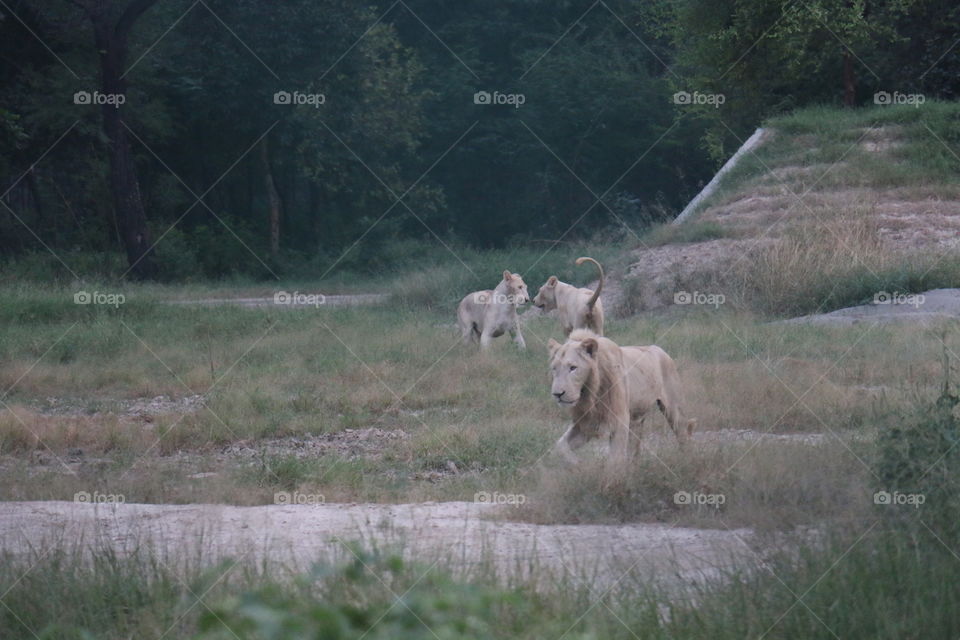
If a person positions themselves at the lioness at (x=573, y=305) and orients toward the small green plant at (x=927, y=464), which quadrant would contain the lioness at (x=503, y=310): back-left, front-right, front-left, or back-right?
back-right

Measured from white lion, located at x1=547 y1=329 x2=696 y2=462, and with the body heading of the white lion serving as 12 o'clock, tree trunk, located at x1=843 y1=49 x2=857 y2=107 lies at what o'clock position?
The tree trunk is roughly at 5 o'clock from the white lion.

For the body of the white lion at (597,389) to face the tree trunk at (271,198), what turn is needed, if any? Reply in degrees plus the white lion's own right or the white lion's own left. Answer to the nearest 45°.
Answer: approximately 135° to the white lion's own right

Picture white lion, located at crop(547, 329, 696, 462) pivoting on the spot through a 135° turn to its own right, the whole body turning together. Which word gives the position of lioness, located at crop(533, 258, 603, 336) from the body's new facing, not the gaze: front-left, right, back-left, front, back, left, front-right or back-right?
front

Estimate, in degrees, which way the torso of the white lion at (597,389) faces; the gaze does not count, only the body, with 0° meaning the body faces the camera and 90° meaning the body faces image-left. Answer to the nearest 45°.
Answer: approximately 45°

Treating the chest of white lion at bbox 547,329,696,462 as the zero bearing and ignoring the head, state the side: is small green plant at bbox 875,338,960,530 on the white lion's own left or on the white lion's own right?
on the white lion's own left

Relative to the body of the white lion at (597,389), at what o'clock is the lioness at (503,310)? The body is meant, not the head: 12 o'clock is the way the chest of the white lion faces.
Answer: The lioness is roughly at 4 o'clock from the white lion.

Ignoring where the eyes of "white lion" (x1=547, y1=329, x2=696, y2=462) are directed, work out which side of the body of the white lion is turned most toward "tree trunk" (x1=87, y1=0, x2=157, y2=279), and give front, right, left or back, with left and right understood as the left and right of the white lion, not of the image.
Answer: right
